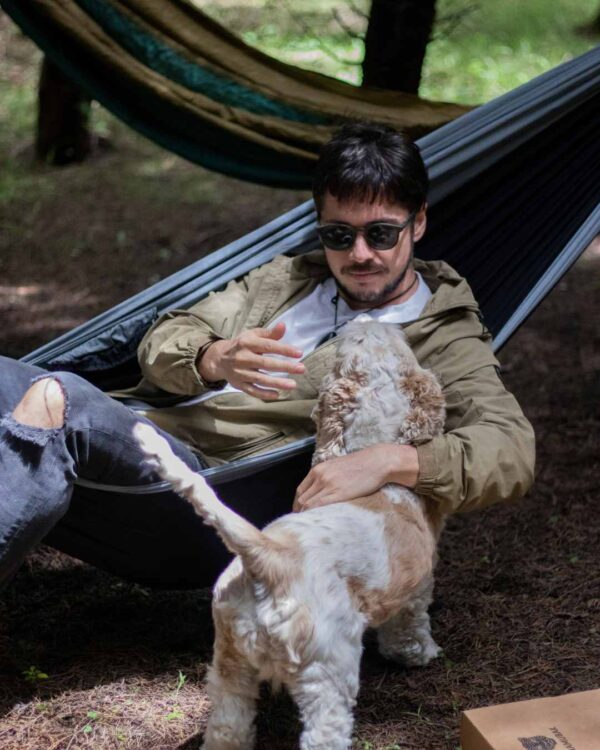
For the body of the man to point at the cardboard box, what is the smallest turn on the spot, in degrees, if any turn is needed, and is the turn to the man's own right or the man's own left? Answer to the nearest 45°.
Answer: approximately 90° to the man's own left

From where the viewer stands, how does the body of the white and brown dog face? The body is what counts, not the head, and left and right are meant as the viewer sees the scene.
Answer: facing away from the viewer and to the right of the viewer

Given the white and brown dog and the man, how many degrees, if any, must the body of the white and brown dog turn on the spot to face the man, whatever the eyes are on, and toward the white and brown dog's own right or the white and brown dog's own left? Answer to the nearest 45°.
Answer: approximately 45° to the white and brown dog's own left

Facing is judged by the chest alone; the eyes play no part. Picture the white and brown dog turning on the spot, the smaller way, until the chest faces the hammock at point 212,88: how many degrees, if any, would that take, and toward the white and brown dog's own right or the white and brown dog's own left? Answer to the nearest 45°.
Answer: approximately 45° to the white and brown dog's own left

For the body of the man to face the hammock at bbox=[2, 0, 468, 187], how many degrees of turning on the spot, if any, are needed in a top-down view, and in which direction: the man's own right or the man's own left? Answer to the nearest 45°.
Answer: approximately 135° to the man's own right

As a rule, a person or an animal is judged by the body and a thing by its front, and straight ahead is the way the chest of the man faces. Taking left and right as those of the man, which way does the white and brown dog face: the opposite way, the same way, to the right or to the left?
the opposite way
